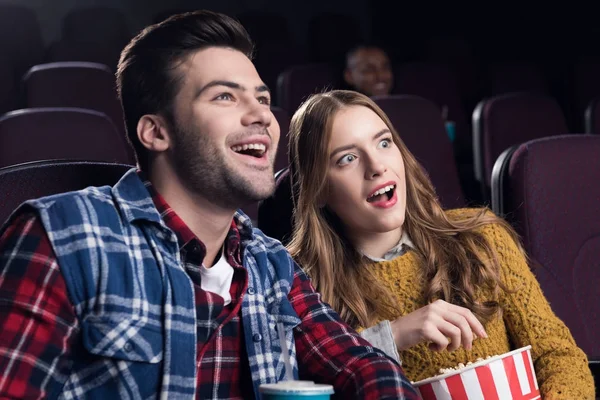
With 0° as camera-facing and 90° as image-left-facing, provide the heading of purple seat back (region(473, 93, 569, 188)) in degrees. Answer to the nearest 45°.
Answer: approximately 315°

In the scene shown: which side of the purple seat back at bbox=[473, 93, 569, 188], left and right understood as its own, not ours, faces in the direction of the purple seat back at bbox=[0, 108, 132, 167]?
right

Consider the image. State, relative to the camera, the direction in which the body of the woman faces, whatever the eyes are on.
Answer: toward the camera

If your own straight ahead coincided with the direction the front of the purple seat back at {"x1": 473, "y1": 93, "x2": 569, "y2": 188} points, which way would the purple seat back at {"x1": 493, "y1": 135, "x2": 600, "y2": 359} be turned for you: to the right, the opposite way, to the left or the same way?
the same way

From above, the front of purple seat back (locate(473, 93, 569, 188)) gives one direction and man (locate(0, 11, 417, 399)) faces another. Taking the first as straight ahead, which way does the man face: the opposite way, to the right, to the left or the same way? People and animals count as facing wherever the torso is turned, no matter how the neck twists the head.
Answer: the same way

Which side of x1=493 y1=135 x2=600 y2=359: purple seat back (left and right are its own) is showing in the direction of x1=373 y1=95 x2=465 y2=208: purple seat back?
back

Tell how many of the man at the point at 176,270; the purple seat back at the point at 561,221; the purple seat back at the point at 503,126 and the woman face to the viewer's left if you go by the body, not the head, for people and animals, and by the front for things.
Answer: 0

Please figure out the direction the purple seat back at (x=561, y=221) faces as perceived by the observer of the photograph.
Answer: facing the viewer and to the right of the viewer
